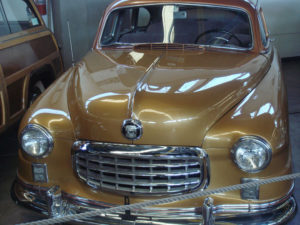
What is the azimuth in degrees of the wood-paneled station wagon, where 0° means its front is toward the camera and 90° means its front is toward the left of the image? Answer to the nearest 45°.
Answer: approximately 45°

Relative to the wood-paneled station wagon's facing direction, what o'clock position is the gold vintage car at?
The gold vintage car is roughly at 10 o'clock from the wood-paneled station wagon.
